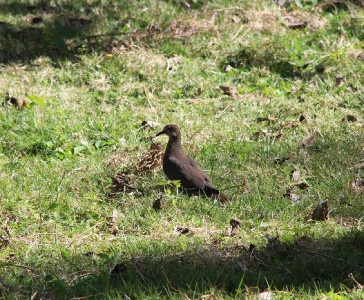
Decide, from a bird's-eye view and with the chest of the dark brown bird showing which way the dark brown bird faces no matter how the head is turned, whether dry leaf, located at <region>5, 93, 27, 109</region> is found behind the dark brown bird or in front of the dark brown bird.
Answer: in front

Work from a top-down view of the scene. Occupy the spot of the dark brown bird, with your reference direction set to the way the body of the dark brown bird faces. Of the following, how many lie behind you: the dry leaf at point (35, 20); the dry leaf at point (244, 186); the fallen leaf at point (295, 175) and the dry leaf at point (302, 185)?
3

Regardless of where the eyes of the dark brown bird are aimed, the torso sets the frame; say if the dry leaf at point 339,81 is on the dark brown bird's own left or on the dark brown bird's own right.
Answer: on the dark brown bird's own right

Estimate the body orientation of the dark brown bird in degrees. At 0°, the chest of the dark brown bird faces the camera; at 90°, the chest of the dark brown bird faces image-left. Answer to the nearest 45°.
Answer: approximately 90°

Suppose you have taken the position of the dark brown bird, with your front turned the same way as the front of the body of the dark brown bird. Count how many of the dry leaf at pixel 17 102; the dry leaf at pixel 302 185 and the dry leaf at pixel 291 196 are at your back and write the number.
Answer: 2

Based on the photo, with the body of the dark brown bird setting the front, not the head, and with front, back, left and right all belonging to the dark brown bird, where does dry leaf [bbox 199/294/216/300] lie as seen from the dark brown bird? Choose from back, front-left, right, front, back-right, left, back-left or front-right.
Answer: left

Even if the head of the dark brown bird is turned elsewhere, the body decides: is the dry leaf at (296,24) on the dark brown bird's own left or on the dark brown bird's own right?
on the dark brown bird's own right

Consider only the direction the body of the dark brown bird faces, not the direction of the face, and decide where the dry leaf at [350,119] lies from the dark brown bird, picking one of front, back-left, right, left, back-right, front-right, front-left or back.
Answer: back-right

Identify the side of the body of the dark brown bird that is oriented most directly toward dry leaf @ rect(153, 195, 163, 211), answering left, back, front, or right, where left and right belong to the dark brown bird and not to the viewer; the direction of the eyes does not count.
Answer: left

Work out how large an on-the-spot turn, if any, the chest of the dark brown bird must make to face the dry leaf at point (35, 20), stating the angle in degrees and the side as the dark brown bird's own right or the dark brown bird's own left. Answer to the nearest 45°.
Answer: approximately 45° to the dark brown bird's own right

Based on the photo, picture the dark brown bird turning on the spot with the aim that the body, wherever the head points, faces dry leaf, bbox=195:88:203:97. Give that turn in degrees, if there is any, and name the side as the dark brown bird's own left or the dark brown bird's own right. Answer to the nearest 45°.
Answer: approximately 90° to the dark brown bird's own right

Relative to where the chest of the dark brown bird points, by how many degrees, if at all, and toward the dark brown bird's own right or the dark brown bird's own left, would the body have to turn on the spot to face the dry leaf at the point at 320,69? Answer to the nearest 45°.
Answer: approximately 135° to the dark brown bird's own right

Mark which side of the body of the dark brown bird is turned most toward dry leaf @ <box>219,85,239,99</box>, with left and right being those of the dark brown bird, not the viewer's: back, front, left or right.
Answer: right

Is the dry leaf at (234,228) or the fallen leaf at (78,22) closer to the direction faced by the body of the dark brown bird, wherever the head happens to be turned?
the fallen leaf
